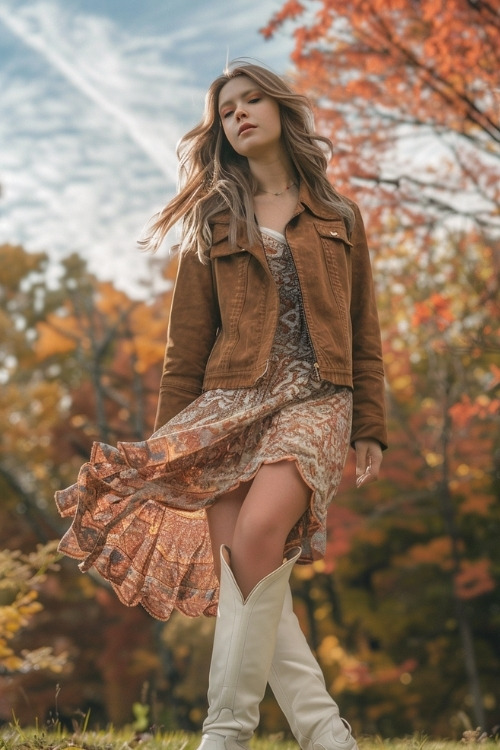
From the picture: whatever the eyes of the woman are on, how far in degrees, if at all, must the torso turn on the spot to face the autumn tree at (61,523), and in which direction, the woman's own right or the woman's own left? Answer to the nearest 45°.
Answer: approximately 180°

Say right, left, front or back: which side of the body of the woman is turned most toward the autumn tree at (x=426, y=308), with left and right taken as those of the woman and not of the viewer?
back

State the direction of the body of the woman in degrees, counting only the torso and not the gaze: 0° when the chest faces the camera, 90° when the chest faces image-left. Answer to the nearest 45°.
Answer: approximately 0°
